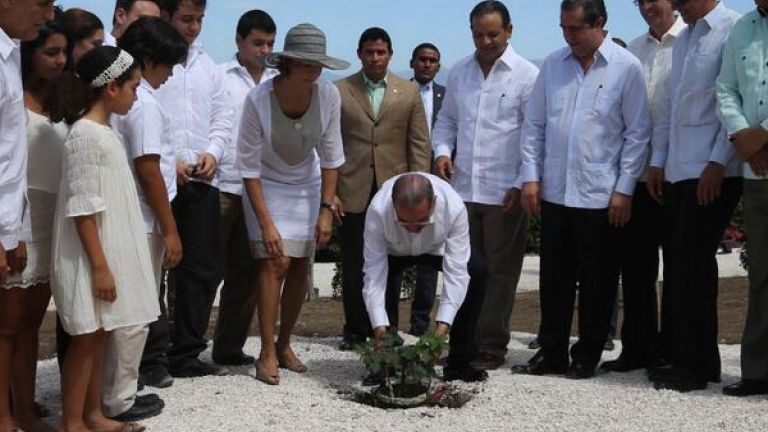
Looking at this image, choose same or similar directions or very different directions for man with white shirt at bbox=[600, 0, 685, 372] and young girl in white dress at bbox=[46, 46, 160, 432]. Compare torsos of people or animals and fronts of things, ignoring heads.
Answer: very different directions

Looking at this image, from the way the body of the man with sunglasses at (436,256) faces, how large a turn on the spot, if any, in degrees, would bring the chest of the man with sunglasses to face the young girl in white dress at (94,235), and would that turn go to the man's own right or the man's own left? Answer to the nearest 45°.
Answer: approximately 45° to the man's own right

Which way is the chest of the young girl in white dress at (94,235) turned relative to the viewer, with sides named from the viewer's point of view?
facing to the right of the viewer

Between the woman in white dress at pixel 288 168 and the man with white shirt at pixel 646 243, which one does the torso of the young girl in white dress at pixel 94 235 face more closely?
the man with white shirt

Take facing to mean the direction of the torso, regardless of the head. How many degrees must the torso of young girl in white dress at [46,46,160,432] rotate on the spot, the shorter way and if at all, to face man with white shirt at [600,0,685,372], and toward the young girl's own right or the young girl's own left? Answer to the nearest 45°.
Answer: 0° — they already face them

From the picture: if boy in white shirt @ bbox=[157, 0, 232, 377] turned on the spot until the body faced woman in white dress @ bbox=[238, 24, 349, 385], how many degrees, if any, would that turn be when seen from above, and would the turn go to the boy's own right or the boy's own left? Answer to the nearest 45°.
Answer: approximately 45° to the boy's own left

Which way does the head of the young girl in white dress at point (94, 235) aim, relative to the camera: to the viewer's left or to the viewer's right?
to the viewer's right

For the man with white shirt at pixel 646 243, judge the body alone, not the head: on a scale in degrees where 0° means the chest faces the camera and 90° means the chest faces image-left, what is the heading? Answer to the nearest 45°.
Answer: approximately 45°

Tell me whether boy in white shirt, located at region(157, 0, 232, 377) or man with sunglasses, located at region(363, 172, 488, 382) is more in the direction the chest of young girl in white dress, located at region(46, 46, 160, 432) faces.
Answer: the man with sunglasses

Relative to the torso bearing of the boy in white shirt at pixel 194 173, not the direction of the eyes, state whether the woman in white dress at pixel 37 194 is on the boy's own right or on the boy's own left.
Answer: on the boy's own right

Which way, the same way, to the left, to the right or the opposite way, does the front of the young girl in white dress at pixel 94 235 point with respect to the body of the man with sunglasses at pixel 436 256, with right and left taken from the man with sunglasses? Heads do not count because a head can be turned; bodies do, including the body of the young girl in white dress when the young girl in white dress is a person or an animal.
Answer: to the left
